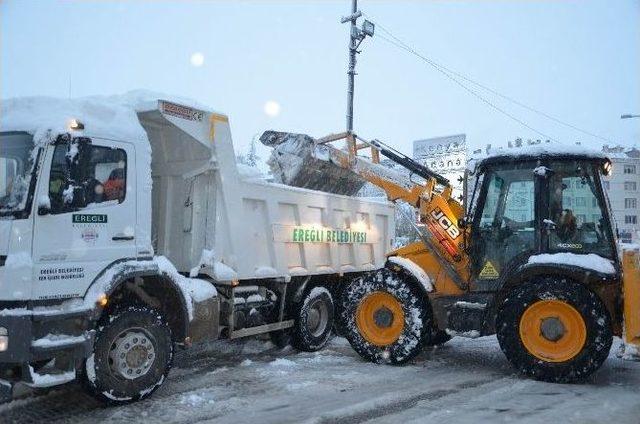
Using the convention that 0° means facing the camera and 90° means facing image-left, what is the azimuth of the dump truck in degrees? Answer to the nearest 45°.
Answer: approximately 45°

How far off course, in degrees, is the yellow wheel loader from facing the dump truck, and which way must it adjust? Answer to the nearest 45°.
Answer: approximately 45° to its left

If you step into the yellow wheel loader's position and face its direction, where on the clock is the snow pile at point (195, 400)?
The snow pile is roughly at 11 o'clock from the yellow wheel loader.

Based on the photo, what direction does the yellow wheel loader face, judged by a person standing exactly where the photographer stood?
facing to the left of the viewer

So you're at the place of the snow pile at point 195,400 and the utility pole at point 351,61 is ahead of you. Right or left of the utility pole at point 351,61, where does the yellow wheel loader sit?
right

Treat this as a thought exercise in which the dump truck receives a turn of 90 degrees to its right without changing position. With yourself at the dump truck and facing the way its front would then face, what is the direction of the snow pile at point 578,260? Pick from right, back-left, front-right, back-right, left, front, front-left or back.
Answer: back-right
